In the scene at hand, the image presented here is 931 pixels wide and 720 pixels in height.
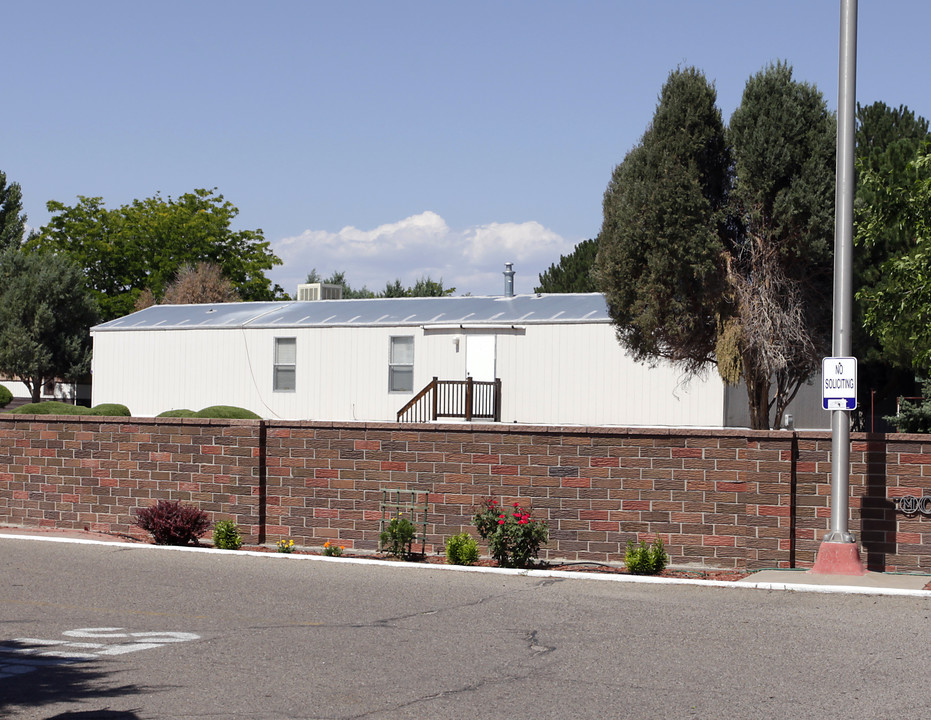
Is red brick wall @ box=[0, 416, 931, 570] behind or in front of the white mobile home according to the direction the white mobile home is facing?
in front

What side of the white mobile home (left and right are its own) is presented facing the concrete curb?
front

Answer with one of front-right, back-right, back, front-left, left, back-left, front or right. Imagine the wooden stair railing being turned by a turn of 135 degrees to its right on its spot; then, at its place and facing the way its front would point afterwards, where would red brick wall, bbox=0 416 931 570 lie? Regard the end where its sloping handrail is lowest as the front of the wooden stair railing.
back-right

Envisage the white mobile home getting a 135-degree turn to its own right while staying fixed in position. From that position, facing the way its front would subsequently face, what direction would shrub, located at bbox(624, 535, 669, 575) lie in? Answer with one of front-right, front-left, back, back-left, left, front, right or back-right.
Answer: back-left

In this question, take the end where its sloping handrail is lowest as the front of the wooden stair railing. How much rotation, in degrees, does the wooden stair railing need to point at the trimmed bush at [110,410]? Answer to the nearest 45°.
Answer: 0° — it already faces it

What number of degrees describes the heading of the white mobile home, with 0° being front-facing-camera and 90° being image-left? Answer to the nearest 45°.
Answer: approximately 0°

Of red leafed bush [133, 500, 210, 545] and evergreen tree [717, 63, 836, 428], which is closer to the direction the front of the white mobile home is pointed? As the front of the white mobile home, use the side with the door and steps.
the red leafed bush

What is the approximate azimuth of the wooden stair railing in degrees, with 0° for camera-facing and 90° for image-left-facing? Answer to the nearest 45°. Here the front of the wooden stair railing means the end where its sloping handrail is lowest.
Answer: approximately 90°

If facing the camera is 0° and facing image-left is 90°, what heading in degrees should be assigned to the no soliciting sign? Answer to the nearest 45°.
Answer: approximately 0°

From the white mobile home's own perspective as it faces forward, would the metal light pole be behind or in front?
in front

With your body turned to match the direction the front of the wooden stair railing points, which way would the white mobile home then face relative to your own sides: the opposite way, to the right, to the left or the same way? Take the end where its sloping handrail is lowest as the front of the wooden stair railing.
to the left

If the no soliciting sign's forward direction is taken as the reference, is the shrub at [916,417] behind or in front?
behind

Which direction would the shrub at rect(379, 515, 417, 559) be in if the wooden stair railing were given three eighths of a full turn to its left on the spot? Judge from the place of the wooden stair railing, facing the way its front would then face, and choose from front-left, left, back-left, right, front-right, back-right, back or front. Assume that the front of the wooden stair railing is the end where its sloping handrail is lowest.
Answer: front-right

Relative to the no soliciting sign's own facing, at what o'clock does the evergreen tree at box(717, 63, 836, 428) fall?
The evergreen tree is roughly at 6 o'clock from the no soliciting sign.

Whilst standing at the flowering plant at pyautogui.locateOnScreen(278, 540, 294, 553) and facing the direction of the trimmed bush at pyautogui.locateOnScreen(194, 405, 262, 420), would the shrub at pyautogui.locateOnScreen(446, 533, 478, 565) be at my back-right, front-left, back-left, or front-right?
back-right

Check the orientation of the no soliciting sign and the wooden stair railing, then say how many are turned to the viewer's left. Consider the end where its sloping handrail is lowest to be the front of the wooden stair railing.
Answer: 1

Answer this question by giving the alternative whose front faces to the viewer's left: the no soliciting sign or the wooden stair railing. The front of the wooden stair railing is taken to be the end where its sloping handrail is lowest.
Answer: the wooden stair railing
